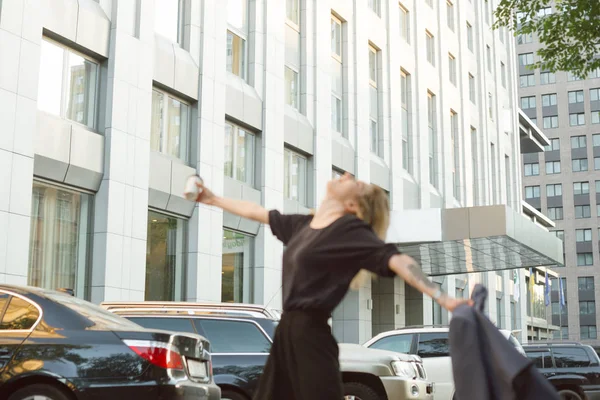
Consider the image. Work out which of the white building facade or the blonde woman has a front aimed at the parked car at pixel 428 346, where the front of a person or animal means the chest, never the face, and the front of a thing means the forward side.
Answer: the white building facade

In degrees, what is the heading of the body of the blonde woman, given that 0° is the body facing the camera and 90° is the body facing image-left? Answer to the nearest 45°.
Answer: approximately 45°

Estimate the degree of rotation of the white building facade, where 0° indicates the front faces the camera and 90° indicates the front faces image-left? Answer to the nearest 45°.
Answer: approximately 315°

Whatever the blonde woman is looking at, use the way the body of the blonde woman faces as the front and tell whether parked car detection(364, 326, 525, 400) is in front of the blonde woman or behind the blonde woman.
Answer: behind

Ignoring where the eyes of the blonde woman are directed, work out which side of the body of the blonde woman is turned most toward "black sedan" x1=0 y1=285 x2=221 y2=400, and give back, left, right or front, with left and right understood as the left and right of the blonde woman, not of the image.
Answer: right
